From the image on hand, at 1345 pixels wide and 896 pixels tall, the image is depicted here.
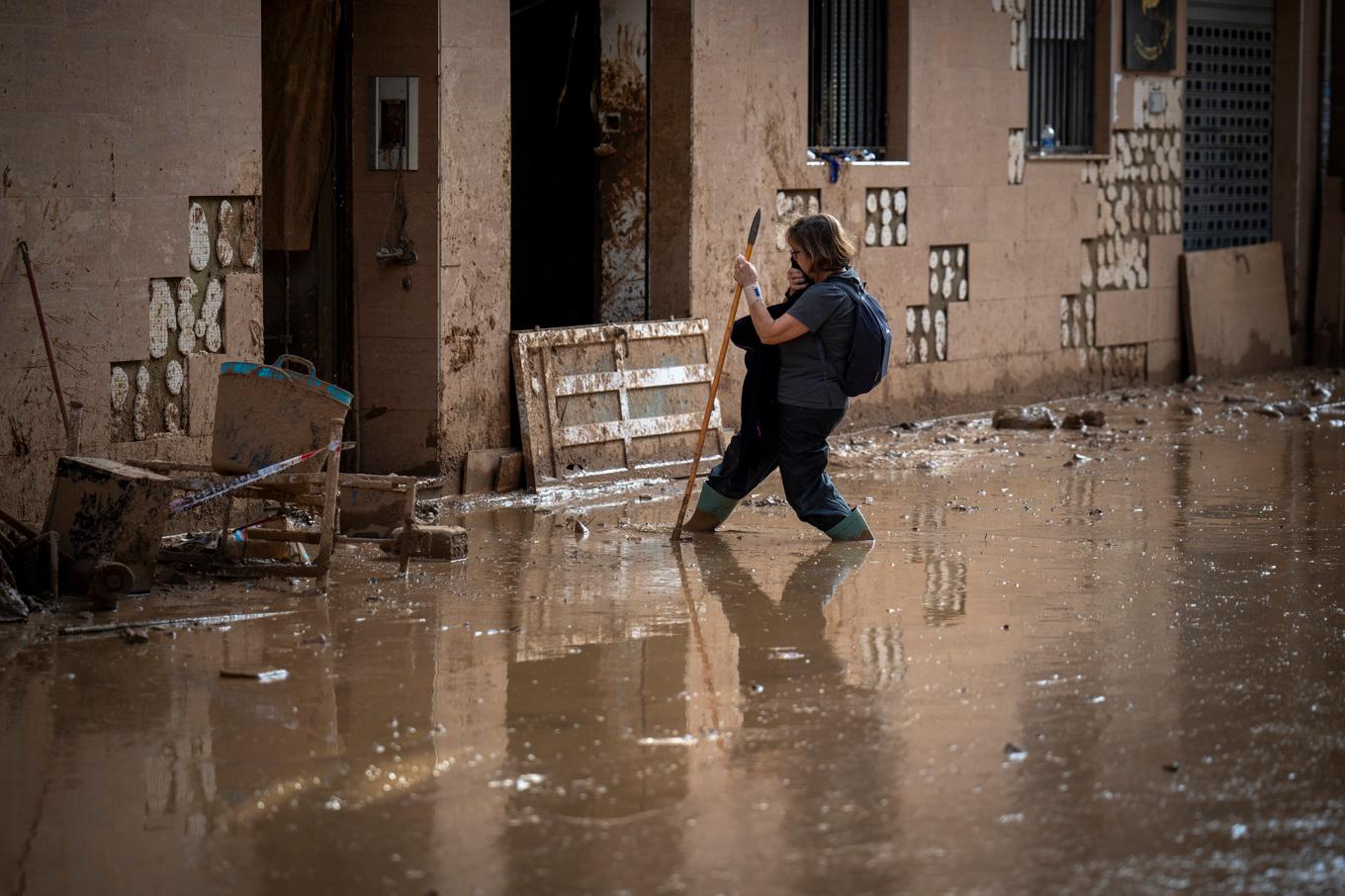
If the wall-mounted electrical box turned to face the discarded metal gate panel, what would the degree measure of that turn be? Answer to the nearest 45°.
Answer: approximately 135° to its left

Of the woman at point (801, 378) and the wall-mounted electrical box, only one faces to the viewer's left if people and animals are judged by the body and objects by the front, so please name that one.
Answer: the woman

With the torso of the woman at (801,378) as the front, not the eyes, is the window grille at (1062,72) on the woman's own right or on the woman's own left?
on the woman's own right

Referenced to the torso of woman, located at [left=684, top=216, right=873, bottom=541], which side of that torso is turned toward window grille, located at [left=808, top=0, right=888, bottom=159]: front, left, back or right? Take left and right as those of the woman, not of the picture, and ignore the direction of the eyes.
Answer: right

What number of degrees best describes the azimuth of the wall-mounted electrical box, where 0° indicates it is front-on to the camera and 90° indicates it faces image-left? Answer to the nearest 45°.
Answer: approximately 0°

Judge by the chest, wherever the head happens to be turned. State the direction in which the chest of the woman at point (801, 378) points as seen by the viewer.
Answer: to the viewer's left

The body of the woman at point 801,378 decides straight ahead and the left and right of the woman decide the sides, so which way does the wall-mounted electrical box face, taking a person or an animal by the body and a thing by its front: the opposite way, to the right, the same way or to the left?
to the left

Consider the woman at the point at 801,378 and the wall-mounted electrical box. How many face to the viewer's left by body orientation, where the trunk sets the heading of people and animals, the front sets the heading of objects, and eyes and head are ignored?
1

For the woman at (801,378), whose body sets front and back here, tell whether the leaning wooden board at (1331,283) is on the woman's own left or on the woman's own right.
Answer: on the woman's own right

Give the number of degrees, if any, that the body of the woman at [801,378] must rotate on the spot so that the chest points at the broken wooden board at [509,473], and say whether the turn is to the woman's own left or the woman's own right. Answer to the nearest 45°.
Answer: approximately 45° to the woman's own right

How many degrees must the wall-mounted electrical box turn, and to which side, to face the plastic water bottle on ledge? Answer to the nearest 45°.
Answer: approximately 135° to its left

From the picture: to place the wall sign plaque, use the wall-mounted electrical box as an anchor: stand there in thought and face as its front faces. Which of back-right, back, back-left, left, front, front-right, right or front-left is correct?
back-left

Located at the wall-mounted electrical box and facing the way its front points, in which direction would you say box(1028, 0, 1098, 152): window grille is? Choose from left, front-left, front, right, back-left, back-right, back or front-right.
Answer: back-left

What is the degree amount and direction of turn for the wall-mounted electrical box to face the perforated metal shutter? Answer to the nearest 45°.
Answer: approximately 135° to its left
